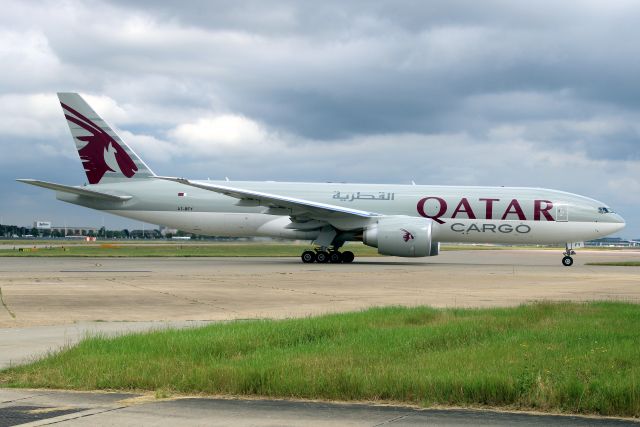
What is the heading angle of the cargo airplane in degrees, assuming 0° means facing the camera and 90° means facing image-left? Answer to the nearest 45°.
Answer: approximately 270°
